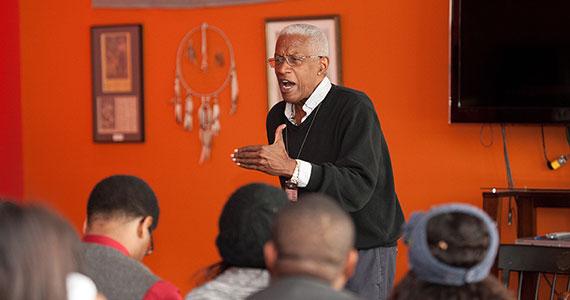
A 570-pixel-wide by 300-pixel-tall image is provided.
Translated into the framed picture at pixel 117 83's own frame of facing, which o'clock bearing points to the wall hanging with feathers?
The wall hanging with feathers is roughly at 10 o'clock from the framed picture.

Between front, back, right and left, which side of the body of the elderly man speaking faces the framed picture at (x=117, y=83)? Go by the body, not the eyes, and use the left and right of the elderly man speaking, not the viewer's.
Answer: right

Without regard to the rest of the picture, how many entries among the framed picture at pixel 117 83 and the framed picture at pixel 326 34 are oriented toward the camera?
2

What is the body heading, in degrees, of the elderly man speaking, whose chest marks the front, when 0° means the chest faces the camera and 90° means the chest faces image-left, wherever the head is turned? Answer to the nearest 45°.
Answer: approximately 45°

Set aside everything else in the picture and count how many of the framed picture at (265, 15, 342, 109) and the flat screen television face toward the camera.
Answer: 2

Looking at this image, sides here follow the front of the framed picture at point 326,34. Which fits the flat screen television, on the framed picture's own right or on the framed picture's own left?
on the framed picture's own left

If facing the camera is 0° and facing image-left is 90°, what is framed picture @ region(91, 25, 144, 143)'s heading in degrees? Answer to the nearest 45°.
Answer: approximately 0°

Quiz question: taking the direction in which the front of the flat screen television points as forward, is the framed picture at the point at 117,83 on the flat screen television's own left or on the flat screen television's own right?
on the flat screen television's own right

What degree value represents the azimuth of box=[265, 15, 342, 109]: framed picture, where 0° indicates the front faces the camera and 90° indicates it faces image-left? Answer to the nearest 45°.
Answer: approximately 0°

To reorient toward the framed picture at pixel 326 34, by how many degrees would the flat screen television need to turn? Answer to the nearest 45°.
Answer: approximately 90° to its right

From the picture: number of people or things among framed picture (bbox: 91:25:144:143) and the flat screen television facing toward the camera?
2
